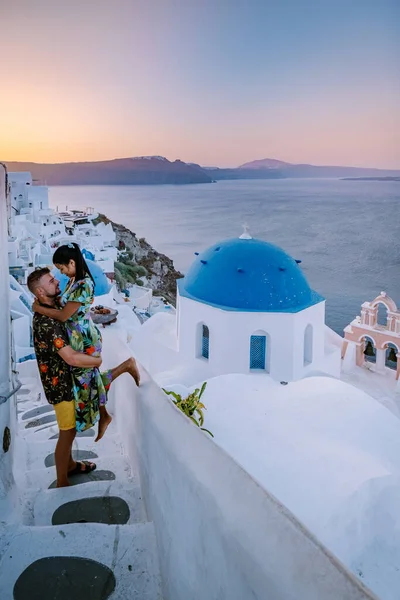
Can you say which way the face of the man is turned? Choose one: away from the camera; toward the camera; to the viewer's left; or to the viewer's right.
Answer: to the viewer's right

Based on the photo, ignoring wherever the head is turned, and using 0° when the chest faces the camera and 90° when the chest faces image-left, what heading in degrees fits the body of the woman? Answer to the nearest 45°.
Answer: approximately 90°

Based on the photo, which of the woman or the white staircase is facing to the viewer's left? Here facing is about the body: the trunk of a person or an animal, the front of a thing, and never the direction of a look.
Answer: the woman

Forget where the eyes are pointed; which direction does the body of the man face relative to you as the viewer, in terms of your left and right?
facing to the right of the viewer

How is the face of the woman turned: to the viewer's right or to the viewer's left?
to the viewer's left
